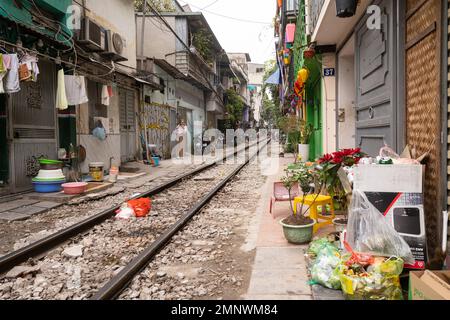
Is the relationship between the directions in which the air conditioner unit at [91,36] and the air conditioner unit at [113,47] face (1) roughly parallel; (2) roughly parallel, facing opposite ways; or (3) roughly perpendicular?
roughly parallel

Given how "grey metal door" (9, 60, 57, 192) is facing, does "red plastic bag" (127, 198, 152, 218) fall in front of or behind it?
in front

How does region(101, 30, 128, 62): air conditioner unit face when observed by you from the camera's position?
facing the viewer and to the right of the viewer

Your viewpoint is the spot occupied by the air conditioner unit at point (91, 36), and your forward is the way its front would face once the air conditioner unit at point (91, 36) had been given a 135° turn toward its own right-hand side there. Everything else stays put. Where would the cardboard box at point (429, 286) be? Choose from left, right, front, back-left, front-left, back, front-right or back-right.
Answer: left

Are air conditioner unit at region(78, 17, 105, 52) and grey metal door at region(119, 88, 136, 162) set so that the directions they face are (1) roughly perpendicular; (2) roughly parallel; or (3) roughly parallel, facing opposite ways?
roughly parallel

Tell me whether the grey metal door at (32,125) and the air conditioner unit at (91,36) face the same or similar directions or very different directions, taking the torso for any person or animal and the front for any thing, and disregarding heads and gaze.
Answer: same or similar directions

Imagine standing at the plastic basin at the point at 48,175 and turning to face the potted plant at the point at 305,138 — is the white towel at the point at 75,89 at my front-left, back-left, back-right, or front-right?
front-left

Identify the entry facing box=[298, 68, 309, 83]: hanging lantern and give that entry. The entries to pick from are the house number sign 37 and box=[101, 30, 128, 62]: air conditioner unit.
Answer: the air conditioner unit

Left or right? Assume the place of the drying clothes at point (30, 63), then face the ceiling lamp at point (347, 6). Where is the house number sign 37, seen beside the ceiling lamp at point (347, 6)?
left
